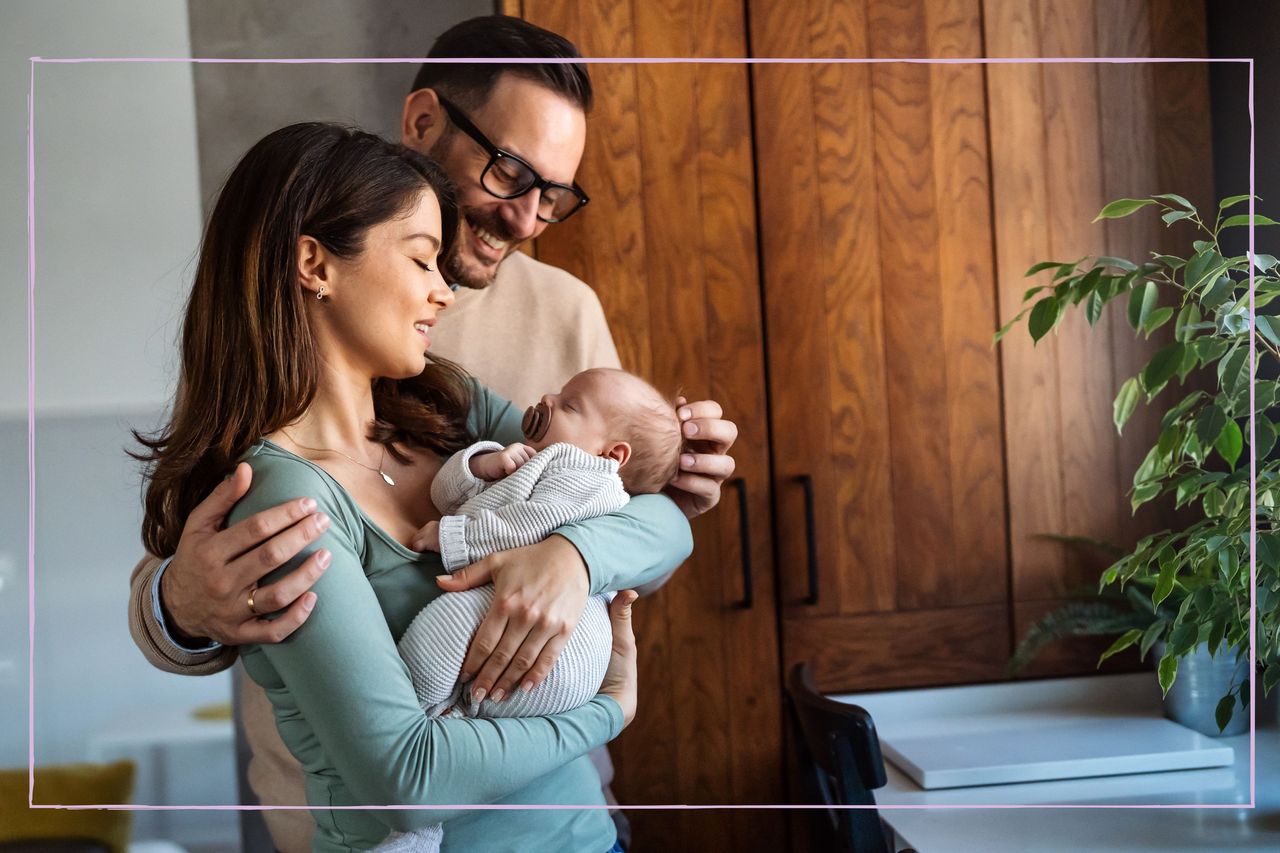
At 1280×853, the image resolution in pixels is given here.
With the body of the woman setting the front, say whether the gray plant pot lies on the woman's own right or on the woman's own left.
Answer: on the woman's own left

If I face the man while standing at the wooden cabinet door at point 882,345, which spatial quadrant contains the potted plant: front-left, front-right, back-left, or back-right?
back-left

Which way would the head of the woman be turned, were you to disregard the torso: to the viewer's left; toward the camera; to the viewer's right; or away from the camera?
to the viewer's right

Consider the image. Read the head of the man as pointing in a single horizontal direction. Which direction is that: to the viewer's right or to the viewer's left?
to the viewer's right

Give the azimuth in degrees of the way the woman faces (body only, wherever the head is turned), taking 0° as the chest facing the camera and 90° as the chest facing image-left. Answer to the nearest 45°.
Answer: approximately 315°
